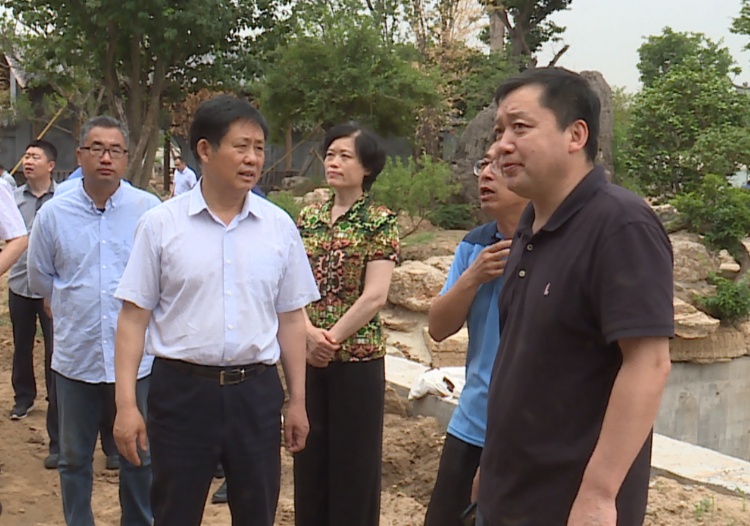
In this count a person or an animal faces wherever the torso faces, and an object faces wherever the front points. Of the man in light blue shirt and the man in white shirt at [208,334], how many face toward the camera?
2

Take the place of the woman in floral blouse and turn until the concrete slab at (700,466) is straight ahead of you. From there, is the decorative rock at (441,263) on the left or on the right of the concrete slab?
left

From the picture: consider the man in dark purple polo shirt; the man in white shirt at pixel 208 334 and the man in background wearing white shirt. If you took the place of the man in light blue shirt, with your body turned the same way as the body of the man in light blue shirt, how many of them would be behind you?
1

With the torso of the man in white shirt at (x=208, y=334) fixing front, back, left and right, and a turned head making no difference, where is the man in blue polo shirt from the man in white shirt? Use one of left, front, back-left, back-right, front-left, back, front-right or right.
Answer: left

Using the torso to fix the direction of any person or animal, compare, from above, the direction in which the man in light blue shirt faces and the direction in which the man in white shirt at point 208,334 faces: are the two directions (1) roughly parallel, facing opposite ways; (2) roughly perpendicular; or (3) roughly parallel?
roughly parallel

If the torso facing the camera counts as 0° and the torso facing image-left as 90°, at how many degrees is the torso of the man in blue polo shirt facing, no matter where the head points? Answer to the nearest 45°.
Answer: approximately 45°

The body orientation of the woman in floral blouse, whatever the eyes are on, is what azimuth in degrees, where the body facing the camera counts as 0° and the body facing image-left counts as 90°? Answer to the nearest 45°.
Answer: approximately 45°

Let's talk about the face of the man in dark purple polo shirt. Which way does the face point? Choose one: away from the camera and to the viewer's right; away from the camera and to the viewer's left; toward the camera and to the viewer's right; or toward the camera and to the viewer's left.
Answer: toward the camera and to the viewer's left

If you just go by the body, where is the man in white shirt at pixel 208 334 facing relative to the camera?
toward the camera

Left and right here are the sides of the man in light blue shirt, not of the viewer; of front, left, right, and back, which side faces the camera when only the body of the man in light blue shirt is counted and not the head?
front

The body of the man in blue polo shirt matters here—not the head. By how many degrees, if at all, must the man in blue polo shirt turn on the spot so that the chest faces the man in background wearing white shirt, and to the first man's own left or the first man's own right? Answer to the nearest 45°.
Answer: approximately 90° to the first man's own right
